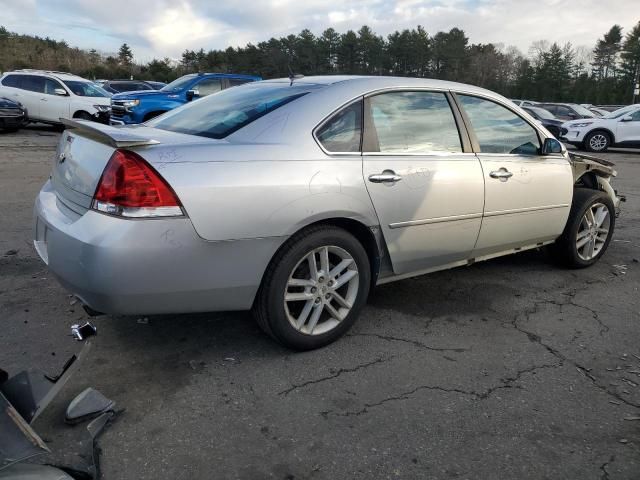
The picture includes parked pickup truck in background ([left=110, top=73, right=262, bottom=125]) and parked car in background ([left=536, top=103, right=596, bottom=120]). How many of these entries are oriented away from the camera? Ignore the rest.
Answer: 0

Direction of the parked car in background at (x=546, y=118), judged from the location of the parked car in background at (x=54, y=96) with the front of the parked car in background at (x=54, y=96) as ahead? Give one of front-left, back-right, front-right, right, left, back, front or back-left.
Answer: front-left

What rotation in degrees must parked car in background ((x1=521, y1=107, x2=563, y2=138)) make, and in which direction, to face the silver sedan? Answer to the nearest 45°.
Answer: approximately 45° to its right

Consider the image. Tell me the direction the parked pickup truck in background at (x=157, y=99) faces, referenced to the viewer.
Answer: facing the viewer and to the left of the viewer

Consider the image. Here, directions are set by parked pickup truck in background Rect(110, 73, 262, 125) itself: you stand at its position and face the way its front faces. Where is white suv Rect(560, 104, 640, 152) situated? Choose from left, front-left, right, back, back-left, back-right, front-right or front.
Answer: back-left

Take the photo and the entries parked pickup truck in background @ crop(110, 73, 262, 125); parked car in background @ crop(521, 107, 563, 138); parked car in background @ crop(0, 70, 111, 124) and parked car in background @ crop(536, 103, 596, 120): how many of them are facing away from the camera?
0

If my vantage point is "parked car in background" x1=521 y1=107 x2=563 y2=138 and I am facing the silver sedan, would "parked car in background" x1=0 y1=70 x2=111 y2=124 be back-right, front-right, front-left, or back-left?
front-right

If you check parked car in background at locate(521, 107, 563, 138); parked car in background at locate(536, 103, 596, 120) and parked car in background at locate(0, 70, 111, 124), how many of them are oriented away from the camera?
0

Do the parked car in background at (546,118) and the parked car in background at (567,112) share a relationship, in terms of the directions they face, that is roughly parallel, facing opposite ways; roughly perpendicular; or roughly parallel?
roughly parallel

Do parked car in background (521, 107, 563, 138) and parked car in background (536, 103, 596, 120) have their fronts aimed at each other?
no

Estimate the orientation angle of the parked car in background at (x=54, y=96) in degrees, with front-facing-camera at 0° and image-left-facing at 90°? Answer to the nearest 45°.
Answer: approximately 315°

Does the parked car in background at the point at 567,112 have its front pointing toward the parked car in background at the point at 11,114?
no

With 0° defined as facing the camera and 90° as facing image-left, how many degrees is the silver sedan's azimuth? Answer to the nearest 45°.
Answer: approximately 225°

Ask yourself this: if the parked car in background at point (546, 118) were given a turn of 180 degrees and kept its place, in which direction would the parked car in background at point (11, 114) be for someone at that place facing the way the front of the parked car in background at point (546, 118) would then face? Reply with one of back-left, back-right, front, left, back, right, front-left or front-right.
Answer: left
